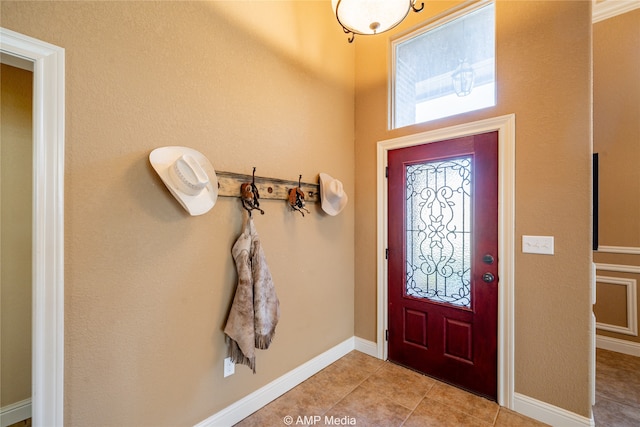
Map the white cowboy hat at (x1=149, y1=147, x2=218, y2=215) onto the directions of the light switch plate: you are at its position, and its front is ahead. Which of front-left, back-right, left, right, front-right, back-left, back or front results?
front-right

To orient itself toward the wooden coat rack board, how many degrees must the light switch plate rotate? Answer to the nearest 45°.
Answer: approximately 45° to its right

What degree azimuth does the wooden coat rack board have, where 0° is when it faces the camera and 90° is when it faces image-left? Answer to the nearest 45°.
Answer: approximately 315°

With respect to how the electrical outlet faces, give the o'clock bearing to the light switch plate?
The light switch plate is roughly at 11 o'clock from the electrical outlet.

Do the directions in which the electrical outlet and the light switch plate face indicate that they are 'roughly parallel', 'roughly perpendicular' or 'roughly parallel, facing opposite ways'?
roughly perpendicular

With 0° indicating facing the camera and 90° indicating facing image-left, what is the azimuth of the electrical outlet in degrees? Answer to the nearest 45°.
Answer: approximately 315°

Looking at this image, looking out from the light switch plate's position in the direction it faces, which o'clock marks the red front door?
The red front door is roughly at 3 o'clock from the light switch plate.
